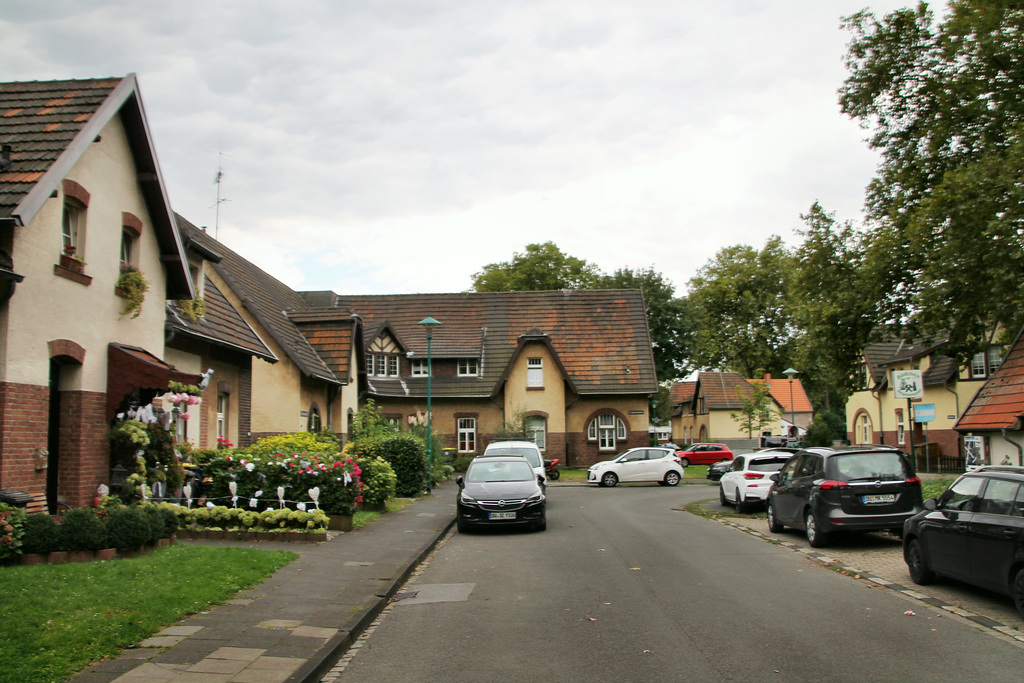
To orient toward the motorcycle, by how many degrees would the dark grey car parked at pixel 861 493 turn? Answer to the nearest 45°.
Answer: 0° — it already faces it

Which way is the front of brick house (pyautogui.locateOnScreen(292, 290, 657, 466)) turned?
toward the camera

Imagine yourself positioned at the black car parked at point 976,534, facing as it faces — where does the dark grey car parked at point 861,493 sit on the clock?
the dark grey car parked at point 861,493 is roughly at 1 o'clock from the black car parked at point 976,534.

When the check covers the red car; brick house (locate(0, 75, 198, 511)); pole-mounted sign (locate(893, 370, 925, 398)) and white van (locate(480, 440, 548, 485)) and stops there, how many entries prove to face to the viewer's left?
1

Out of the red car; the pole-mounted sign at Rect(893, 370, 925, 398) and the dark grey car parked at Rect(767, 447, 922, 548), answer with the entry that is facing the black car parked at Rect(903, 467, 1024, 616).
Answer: the pole-mounted sign

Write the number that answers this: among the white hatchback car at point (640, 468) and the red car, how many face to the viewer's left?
2

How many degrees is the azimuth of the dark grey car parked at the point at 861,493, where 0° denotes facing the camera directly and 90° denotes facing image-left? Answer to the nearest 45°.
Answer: approximately 135°

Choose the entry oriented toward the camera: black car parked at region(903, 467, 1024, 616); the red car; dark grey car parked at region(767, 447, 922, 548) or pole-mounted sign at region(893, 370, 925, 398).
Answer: the pole-mounted sign

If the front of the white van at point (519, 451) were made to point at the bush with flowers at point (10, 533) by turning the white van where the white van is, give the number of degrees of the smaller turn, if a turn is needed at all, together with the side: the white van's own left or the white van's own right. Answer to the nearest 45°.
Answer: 0° — it already faces it

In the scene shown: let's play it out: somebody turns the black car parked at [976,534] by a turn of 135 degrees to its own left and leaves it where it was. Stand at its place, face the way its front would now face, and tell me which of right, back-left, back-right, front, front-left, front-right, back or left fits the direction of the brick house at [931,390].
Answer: back

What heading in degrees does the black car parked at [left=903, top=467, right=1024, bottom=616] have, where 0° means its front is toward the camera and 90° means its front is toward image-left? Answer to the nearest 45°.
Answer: approximately 135°

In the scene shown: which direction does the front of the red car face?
to the viewer's left

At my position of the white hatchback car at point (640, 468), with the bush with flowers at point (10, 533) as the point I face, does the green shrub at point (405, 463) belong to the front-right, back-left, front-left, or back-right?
front-right

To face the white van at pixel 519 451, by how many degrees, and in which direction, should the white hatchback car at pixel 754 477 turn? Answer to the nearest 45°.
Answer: approximately 45° to its left

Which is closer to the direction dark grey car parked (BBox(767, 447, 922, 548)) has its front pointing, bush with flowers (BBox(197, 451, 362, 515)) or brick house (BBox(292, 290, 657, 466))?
the brick house

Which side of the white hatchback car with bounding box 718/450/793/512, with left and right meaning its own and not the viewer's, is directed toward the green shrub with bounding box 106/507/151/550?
left

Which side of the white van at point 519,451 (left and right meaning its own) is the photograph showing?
front

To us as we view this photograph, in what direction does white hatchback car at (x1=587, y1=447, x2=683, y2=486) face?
facing to the left of the viewer

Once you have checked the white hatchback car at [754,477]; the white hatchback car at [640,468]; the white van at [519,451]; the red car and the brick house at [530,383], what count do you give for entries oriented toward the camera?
2
